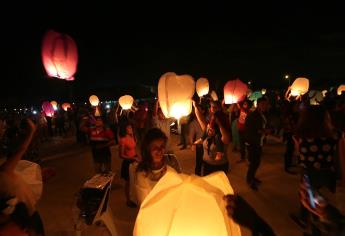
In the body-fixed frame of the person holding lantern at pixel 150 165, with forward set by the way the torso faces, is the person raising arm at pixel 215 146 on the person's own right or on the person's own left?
on the person's own left

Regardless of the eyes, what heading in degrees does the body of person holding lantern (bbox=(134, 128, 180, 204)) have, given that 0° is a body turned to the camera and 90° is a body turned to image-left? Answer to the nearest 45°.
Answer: approximately 315°

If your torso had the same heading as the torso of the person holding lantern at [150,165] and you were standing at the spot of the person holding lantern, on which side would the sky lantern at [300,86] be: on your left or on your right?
on your left

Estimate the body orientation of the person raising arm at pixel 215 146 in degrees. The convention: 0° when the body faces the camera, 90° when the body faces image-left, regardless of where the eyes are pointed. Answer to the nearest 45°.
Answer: approximately 45°

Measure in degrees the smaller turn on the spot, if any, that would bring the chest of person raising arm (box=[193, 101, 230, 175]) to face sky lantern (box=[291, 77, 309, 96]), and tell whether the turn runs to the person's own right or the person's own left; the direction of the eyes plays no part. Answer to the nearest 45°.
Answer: approximately 180°

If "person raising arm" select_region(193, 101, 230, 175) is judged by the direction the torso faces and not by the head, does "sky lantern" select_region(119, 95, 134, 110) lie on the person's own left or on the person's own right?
on the person's own right

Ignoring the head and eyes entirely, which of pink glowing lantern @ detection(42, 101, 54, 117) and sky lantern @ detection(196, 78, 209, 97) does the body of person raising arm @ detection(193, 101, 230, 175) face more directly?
the pink glowing lantern

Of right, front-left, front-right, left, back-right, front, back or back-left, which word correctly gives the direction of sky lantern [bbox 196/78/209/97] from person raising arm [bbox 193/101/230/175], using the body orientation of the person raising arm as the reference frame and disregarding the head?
back-right
